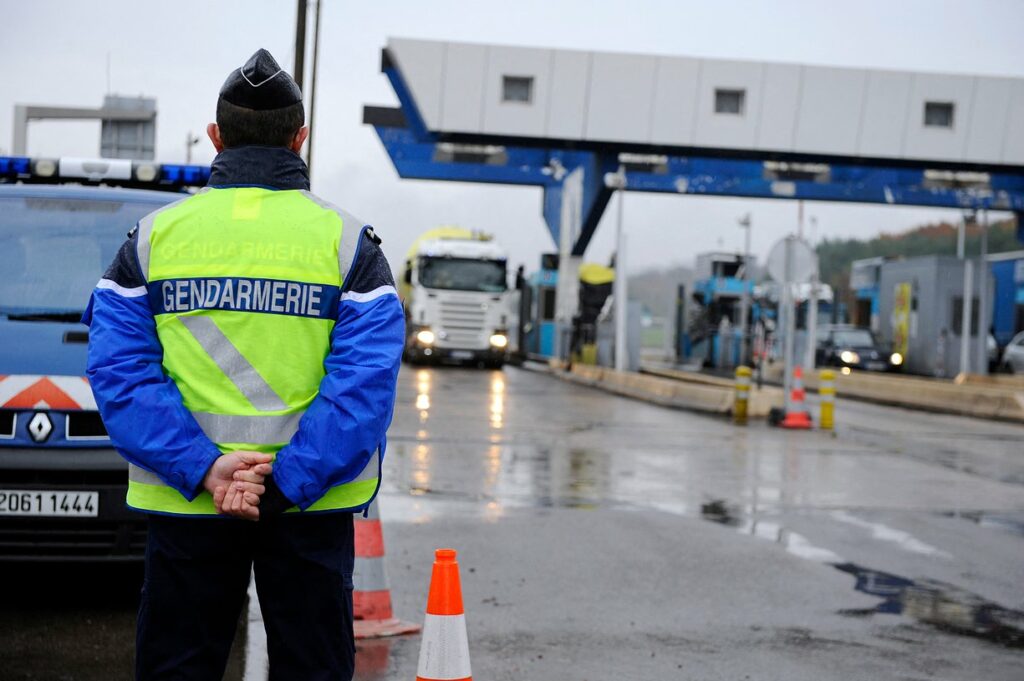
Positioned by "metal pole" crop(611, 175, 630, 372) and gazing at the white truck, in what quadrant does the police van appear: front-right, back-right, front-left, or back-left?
back-left

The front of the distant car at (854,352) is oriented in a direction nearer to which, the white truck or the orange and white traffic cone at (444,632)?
the orange and white traffic cone

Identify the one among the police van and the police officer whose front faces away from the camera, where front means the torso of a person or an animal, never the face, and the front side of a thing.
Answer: the police officer

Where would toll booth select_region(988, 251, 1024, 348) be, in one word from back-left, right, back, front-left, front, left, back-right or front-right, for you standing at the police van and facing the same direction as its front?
back-left

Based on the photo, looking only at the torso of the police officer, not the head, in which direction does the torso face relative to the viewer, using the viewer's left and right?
facing away from the viewer

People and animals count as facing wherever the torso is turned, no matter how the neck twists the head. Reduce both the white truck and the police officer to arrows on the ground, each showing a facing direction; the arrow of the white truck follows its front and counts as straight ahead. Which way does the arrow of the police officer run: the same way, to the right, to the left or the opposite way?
the opposite way

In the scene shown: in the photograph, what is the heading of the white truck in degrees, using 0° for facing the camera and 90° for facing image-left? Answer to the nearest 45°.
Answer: approximately 0°

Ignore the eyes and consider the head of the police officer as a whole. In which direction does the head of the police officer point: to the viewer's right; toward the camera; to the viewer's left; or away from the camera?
away from the camera

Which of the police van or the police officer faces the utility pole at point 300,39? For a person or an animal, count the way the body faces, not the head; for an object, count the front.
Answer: the police officer

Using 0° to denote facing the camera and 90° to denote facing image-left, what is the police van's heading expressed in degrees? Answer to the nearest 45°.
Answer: approximately 0°
